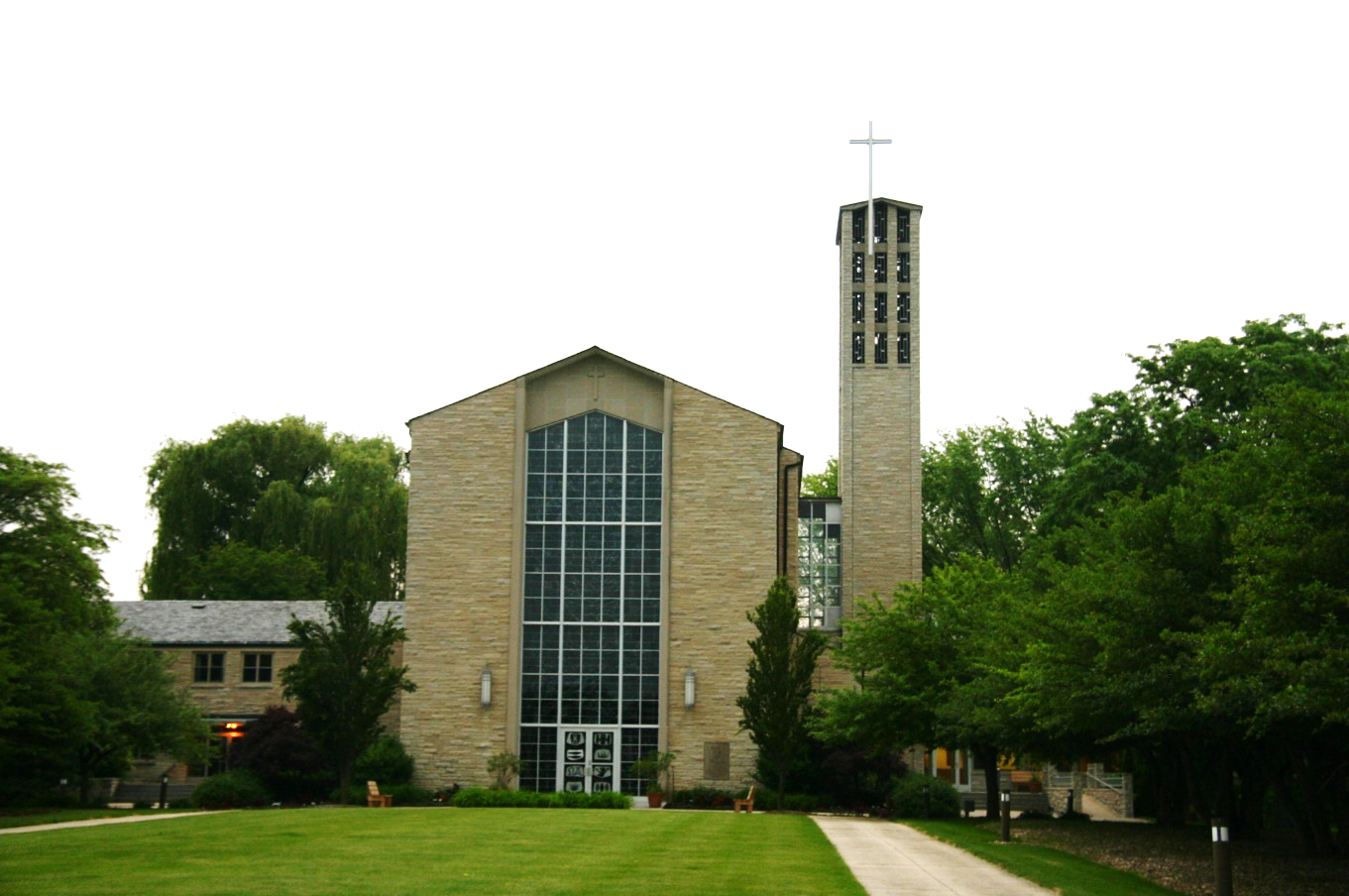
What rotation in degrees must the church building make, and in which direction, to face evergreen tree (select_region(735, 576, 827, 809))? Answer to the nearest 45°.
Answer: approximately 45° to its left

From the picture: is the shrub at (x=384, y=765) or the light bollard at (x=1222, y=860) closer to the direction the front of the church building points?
the light bollard

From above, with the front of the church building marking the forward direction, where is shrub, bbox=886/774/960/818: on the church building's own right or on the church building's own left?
on the church building's own left

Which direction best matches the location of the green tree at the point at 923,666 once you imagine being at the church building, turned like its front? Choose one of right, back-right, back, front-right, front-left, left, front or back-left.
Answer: front-left

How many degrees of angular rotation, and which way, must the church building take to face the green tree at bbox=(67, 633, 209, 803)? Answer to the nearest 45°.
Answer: approximately 45° to its right

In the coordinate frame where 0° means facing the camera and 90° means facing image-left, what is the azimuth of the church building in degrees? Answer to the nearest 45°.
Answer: approximately 0°

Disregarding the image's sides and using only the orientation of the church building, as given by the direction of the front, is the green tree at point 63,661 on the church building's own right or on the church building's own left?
on the church building's own right

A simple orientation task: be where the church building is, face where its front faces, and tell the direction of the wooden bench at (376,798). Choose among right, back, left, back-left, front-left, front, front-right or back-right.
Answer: front-right
